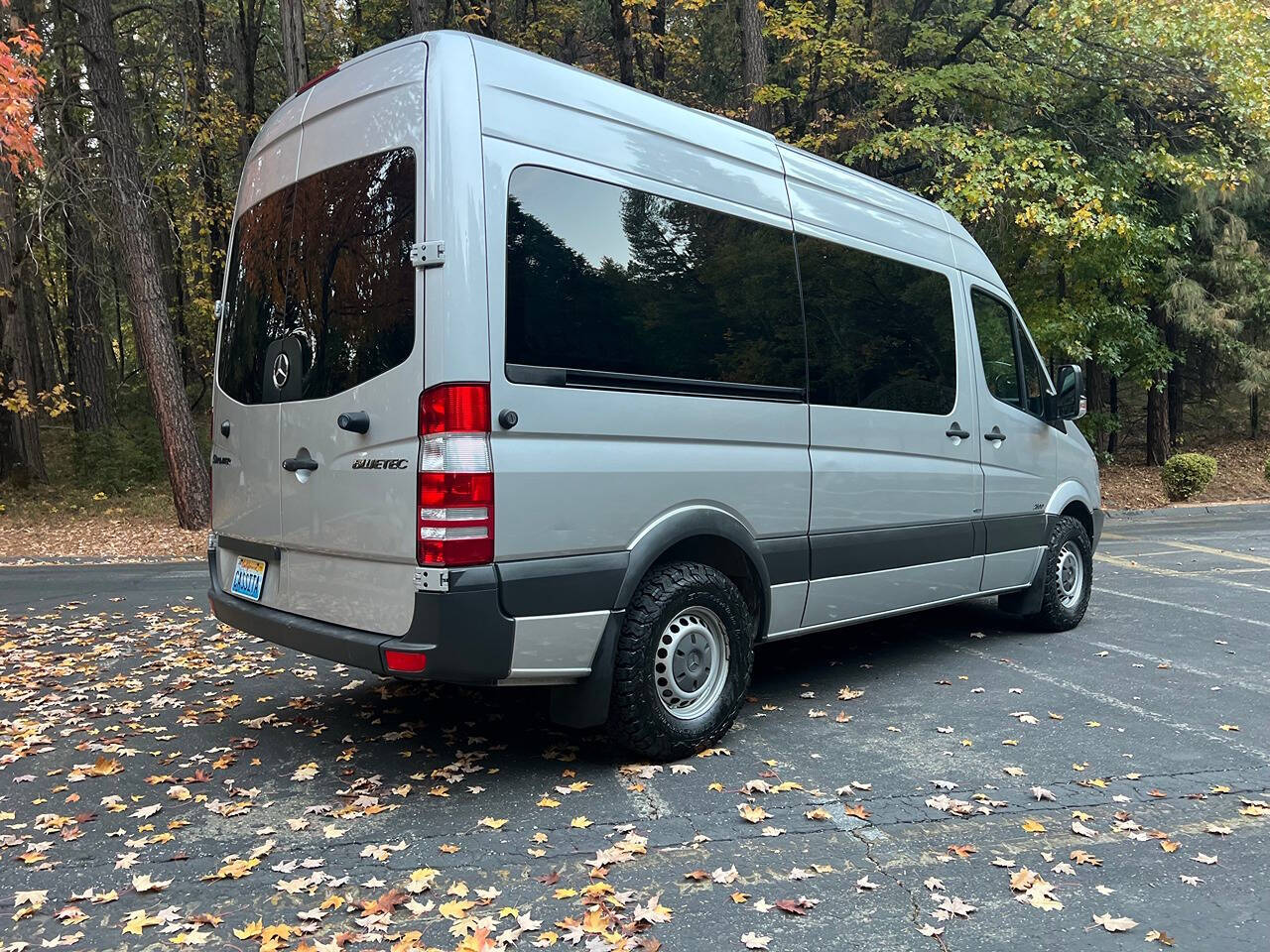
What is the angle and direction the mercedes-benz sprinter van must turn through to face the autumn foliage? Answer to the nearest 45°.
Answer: approximately 90° to its left

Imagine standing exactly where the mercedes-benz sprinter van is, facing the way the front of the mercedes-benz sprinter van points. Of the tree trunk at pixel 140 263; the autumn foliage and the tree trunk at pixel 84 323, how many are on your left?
3

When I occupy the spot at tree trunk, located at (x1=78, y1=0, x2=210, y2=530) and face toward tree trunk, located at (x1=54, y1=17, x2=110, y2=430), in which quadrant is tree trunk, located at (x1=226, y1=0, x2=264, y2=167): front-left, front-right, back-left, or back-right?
front-right

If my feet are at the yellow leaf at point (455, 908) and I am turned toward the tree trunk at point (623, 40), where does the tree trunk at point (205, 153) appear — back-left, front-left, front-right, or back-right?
front-left

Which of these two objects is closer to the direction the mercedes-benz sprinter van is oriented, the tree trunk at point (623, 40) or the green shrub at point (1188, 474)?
the green shrub

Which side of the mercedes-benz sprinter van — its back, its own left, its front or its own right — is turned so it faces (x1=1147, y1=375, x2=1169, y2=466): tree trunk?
front

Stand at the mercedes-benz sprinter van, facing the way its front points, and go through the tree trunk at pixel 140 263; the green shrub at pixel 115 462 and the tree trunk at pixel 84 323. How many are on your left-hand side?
3

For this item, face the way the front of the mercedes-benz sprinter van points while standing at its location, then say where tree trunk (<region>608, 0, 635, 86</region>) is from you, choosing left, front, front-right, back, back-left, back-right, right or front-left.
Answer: front-left

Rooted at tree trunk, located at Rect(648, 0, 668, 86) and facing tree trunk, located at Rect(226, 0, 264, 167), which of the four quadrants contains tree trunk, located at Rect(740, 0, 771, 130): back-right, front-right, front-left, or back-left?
back-left

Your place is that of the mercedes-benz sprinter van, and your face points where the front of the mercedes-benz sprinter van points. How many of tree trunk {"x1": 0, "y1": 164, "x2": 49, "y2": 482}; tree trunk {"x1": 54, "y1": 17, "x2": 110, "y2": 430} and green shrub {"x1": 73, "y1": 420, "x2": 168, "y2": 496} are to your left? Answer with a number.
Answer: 3

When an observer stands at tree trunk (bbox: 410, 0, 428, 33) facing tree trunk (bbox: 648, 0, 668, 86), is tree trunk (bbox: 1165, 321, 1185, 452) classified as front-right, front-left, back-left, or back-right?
front-right

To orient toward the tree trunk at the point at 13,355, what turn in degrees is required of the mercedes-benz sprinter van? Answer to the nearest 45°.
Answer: approximately 90° to its left

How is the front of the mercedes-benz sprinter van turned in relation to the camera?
facing away from the viewer and to the right of the viewer

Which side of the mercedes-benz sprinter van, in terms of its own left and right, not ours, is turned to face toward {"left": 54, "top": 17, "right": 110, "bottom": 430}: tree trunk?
left
